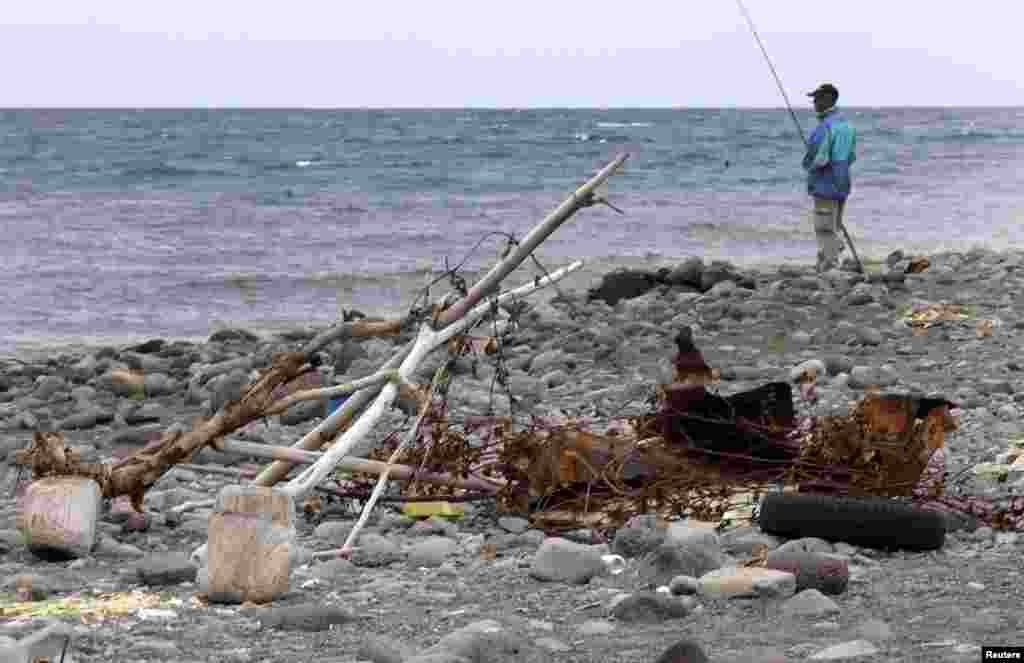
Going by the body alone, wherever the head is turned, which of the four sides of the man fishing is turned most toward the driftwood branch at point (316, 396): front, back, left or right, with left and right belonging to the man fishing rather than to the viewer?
left

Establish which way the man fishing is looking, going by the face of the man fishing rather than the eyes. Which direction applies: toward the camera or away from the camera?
away from the camera

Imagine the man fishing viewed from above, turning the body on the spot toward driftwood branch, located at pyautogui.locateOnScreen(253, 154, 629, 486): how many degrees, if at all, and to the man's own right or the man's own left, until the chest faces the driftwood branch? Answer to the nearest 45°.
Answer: approximately 90° to the man's own left

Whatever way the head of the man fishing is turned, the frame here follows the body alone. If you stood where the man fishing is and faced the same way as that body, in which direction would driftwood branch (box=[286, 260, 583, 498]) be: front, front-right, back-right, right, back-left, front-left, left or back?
left

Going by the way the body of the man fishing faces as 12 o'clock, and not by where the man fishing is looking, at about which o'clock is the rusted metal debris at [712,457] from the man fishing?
The rusted metal debris is roughly at 9 o'clock from the man fishing.

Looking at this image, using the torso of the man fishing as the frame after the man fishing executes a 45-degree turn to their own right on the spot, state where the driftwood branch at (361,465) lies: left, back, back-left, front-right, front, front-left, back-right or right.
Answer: back-left

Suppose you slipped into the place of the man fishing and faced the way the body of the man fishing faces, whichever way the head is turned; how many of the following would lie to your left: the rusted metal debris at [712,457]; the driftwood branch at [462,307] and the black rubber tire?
3

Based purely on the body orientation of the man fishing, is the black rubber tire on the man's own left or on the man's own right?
on the man's own left

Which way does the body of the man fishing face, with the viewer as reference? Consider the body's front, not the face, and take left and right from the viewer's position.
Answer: facing to the left of the viewer

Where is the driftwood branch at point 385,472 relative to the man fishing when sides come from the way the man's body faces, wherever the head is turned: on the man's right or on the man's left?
on the man's left
